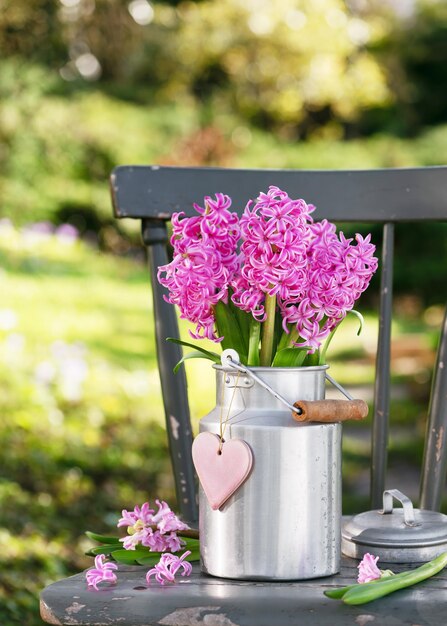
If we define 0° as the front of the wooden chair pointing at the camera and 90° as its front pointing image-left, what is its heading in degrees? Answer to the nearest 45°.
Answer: approximately 0°
